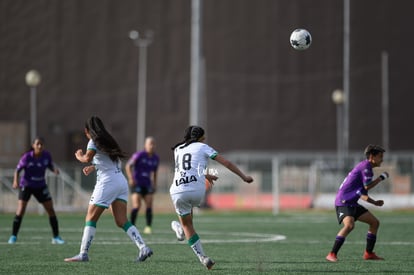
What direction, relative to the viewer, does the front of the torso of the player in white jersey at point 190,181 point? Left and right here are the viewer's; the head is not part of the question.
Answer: facing away from the viewer and to the right of the viewer

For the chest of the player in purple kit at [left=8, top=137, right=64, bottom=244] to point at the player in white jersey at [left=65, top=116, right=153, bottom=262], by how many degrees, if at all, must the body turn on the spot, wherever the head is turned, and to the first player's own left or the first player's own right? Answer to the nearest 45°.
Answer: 0° — they already face them

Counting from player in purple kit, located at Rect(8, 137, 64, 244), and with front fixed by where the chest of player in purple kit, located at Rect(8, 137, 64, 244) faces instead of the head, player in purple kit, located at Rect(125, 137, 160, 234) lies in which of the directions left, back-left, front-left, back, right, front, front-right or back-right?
back-left

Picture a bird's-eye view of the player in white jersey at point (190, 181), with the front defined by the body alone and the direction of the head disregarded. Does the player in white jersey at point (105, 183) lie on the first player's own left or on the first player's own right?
on the first player's own left

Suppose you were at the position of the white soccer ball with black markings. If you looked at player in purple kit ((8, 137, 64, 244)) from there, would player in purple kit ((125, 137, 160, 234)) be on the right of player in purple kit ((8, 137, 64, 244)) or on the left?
right

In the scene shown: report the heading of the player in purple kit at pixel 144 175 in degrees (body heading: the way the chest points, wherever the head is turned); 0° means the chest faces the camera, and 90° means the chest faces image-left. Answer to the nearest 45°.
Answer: approximately 315°

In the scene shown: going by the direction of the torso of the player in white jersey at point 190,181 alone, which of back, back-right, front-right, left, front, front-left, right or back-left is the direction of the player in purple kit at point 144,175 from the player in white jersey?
front-left

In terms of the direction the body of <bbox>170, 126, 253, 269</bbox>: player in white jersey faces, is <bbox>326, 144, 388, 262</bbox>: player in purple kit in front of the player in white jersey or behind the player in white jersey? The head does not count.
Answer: in front

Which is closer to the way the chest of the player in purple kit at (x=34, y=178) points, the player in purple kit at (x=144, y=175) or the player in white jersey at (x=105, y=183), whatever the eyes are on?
the player in white jersey

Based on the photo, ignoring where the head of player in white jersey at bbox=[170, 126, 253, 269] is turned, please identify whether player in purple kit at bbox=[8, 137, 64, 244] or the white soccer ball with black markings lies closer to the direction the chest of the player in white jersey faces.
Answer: the white soccer ball with black markings
